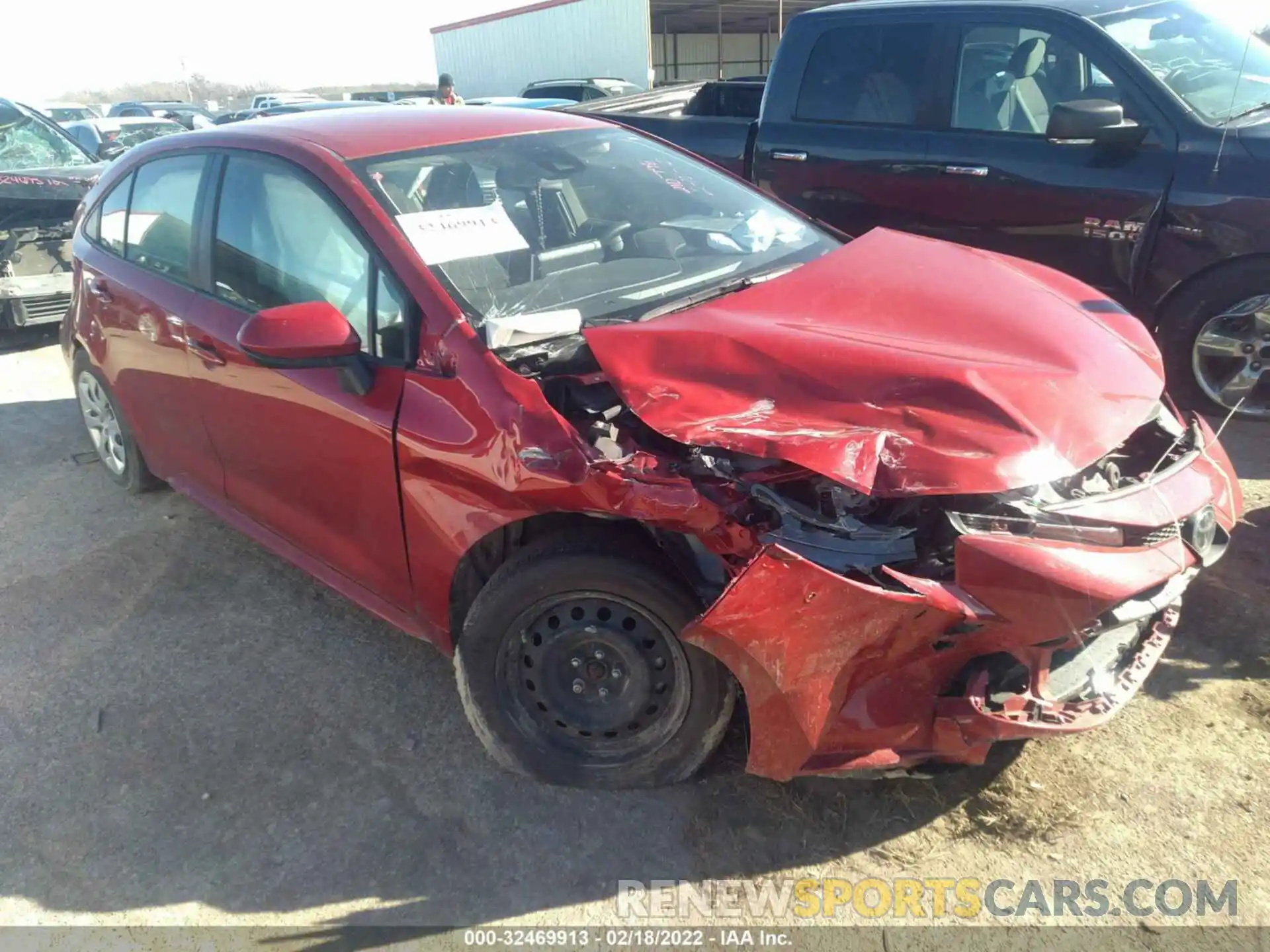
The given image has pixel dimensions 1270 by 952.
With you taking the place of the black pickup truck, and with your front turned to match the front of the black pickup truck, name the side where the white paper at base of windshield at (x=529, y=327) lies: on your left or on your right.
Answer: on your right

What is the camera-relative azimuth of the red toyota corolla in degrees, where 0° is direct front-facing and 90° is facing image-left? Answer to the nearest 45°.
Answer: approximately 315°

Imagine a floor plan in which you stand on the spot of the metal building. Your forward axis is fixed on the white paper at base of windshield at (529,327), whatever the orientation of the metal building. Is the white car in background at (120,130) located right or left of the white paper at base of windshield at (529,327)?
right

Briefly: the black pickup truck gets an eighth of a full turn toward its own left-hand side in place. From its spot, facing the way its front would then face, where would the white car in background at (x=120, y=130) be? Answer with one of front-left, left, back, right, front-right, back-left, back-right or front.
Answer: back-left

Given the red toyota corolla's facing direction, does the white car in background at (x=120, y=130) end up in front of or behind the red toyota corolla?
behind

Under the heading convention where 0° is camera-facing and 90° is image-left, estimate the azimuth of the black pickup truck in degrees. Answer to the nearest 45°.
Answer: approximately 315°

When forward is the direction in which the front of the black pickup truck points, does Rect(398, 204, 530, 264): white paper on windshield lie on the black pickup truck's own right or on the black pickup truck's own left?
on the black pickup truck's own right

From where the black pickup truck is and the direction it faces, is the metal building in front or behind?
behind

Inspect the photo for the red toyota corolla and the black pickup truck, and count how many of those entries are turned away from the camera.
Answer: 0

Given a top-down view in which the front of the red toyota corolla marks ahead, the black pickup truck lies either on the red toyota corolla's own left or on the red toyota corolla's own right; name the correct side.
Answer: on the red toyota corolla's own left

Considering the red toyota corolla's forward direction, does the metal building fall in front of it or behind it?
behind

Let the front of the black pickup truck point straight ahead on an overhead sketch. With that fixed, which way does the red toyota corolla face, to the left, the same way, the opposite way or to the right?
the same way
